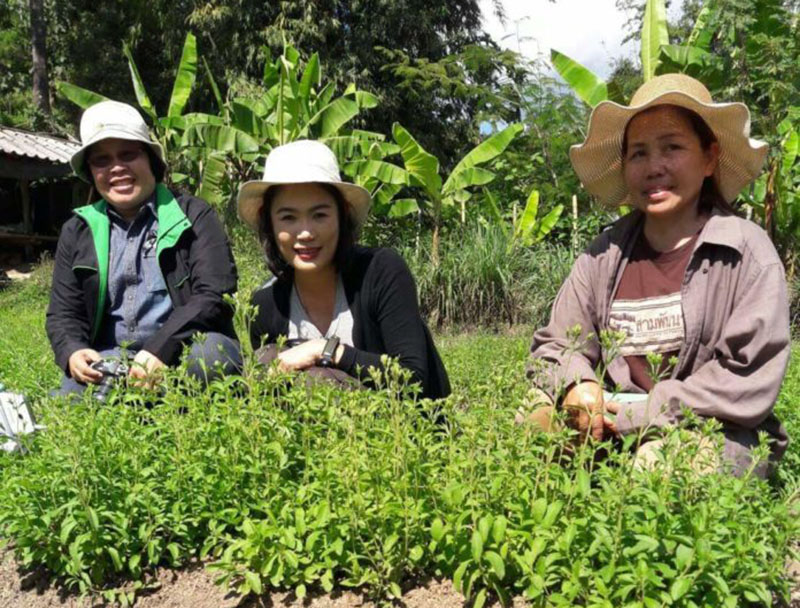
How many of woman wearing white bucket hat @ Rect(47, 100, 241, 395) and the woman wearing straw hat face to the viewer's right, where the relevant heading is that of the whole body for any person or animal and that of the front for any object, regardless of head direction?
0

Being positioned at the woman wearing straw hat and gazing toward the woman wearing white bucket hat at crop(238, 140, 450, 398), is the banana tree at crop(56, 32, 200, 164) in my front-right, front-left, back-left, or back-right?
front-right

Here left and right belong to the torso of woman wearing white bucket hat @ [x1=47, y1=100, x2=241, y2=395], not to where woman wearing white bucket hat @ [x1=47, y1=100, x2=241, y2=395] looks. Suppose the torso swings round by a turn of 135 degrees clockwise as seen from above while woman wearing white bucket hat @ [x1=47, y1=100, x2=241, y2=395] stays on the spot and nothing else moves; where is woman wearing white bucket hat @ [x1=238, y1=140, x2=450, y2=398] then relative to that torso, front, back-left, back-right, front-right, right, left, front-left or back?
back

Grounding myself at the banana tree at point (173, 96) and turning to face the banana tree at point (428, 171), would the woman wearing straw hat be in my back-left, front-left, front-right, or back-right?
front-right

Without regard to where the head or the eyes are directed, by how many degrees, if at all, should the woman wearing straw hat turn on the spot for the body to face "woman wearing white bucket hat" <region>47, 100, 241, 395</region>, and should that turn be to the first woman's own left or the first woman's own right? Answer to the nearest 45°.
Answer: approximately 45° to the first woman's own right

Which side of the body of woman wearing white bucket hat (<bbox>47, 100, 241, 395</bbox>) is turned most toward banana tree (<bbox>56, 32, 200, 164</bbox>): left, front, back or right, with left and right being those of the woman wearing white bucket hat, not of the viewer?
back

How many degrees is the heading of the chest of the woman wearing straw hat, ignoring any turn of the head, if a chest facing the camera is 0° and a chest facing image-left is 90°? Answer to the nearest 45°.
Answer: approximately 45°

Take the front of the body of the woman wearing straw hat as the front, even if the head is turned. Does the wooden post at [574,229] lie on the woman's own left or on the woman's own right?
on the woman's own right

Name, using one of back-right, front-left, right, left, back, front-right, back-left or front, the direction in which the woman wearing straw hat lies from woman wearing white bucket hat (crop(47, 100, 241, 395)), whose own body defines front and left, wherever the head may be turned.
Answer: front-left

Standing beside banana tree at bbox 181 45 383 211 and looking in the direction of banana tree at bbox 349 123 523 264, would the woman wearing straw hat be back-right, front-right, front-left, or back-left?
front-right

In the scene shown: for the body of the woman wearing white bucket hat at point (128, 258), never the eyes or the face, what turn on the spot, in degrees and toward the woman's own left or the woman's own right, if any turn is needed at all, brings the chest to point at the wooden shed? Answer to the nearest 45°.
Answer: approximately 180°

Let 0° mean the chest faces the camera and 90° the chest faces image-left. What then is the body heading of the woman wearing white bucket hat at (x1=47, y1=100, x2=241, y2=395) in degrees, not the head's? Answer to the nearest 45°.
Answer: approximately 0°

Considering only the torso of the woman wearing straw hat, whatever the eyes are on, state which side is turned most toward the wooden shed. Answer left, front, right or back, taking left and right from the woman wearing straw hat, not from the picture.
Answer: right
